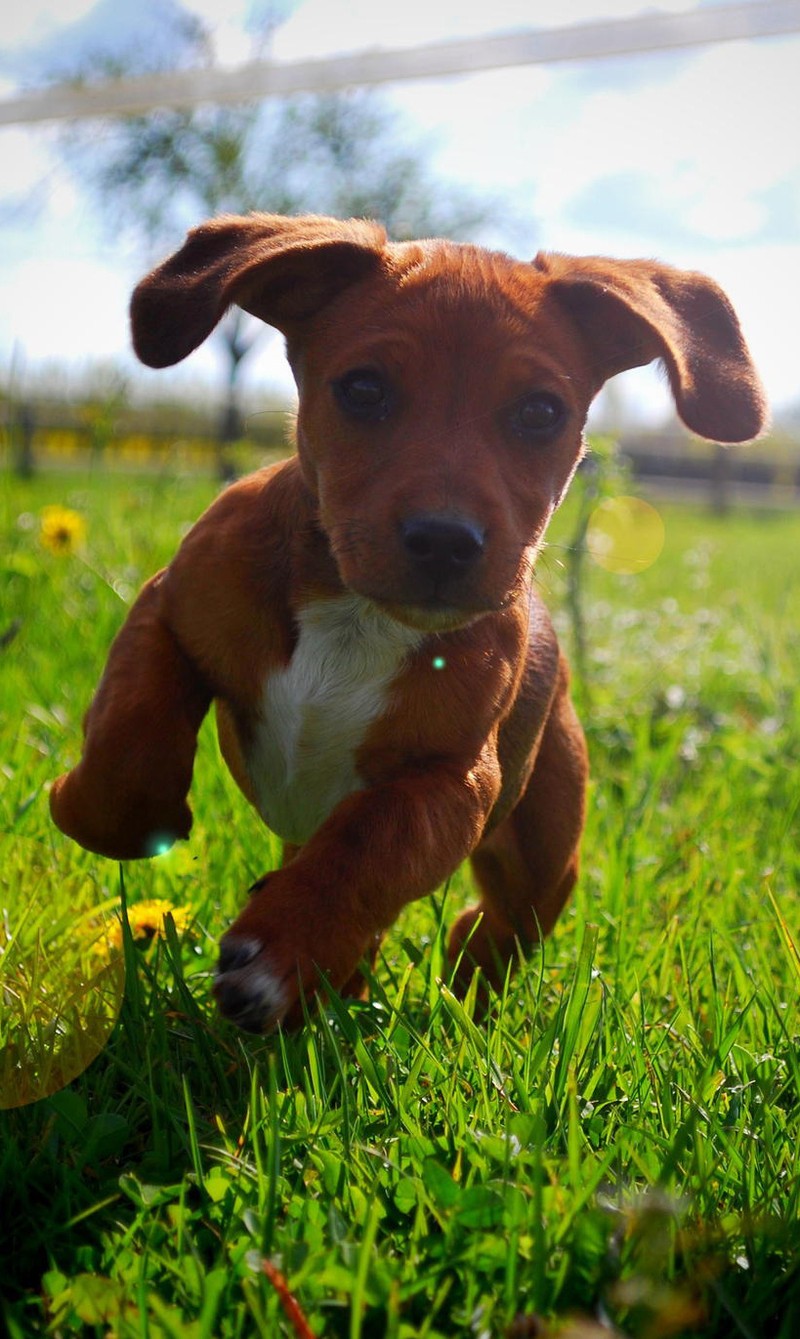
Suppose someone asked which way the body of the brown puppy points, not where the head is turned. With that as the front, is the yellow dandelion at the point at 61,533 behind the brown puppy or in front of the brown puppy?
behind

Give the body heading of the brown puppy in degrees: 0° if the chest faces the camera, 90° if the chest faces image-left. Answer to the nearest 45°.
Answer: approximately 0°
